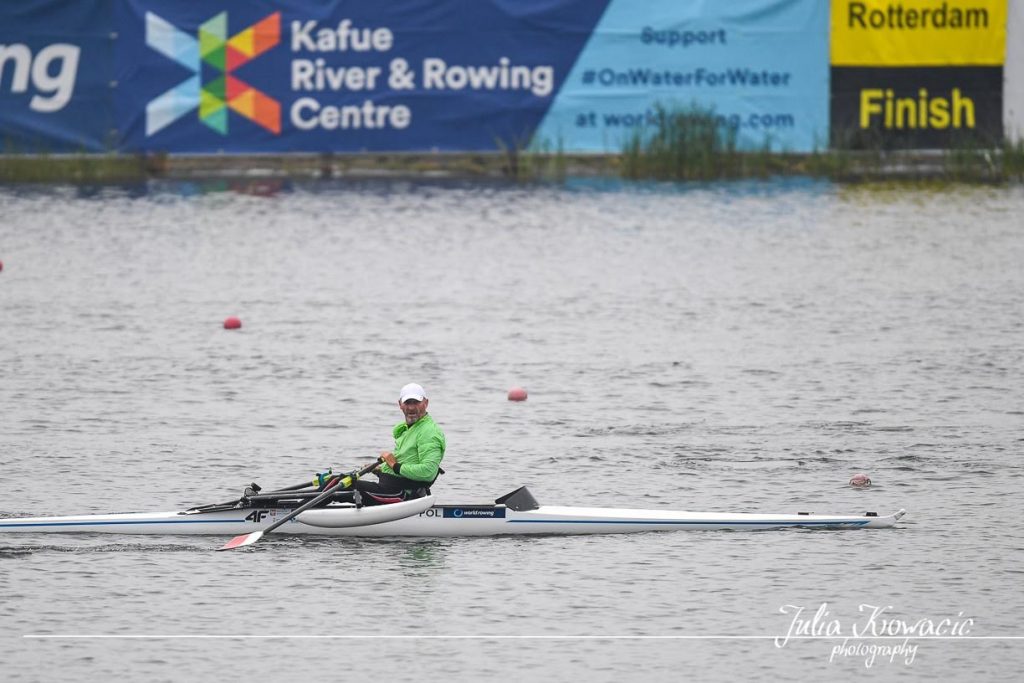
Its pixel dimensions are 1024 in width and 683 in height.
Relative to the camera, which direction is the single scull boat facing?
to the viewer's right

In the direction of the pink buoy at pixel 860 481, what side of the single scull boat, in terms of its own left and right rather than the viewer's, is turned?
front

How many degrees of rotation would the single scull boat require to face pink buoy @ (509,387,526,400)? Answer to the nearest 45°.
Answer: approximately 90° to its left
